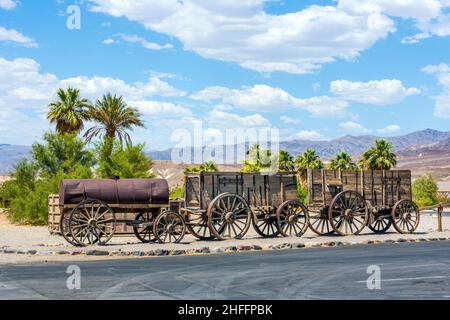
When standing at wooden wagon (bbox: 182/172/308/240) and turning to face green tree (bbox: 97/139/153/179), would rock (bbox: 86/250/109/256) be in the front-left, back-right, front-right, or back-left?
back-left

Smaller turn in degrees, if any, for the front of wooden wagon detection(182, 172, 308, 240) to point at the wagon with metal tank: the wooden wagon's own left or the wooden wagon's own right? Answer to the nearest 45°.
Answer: approximately 180°

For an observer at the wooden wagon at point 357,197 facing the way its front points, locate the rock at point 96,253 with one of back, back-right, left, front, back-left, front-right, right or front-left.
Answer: back

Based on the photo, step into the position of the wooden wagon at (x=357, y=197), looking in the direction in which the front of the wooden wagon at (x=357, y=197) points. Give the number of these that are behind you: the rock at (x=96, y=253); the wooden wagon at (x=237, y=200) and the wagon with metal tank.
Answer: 3

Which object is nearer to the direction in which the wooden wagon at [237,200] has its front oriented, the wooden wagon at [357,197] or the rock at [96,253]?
the wooden wagon

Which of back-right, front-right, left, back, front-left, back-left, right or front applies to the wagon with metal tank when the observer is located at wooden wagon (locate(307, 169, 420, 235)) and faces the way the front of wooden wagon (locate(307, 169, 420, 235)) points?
back

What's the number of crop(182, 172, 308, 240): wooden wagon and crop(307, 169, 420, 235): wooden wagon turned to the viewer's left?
0

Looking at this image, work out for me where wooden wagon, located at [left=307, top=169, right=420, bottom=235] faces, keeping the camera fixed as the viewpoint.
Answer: facing away from the viewer and to the right of the viewer

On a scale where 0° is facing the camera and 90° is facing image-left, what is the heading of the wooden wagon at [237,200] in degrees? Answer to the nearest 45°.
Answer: approximately 225°

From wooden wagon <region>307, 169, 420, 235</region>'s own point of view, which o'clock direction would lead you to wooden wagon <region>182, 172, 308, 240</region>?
wooden wagon <region>182, 172, 308, 240</region> is roughly at 6 o'clock from wooden wagon <region>307, 169, 420, 235</region>.
